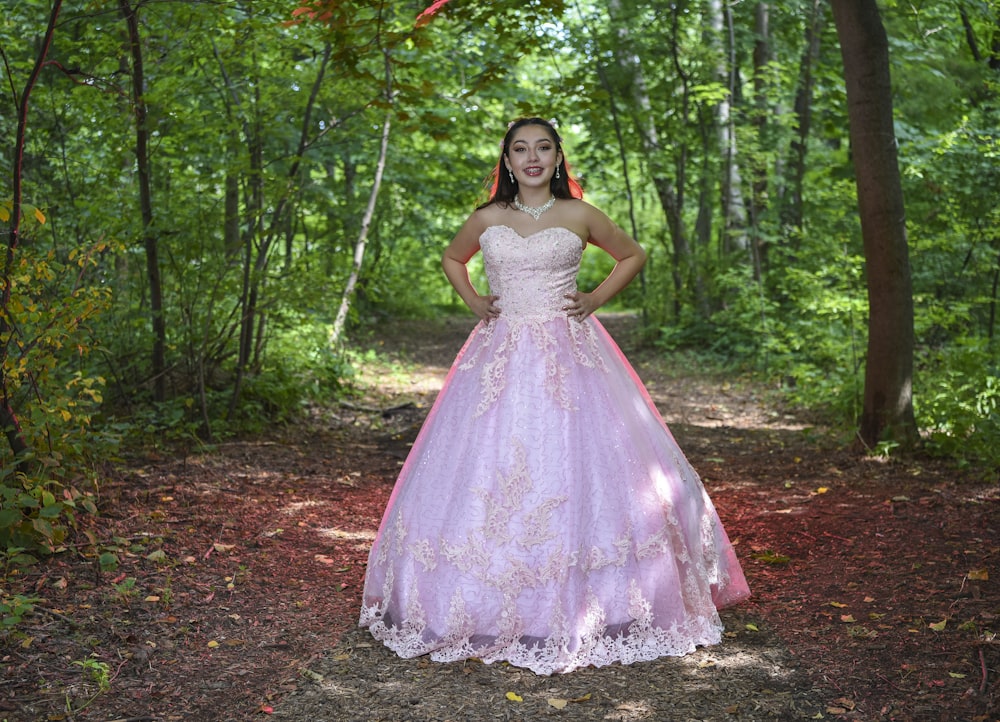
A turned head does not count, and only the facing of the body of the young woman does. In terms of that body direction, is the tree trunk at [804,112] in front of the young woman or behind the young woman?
behind

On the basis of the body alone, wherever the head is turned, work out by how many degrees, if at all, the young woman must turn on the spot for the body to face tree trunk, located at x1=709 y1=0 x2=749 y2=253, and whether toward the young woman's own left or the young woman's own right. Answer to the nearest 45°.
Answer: approximately 180°

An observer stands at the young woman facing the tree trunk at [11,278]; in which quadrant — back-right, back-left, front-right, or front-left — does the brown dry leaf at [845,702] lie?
back-left

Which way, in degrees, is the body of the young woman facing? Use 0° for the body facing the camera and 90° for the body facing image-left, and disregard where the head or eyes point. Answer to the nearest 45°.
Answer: approximately 0°

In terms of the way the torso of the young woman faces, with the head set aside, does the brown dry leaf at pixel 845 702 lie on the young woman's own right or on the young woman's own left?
on the young woman's own left

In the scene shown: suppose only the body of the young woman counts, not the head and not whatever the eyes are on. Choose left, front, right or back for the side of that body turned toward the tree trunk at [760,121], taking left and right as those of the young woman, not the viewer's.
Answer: back

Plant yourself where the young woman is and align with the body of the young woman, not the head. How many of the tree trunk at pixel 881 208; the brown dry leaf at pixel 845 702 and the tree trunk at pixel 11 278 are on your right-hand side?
1

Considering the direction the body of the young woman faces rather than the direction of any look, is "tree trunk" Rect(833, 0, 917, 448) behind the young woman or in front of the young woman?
behind

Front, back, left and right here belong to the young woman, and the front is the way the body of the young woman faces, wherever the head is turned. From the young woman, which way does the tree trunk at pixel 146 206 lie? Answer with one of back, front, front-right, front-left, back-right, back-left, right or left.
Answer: back-right

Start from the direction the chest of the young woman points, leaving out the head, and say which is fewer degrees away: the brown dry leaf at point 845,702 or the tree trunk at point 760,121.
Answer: the brown dry leaf

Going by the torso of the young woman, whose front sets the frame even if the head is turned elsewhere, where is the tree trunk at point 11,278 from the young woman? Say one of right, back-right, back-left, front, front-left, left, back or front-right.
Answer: right
